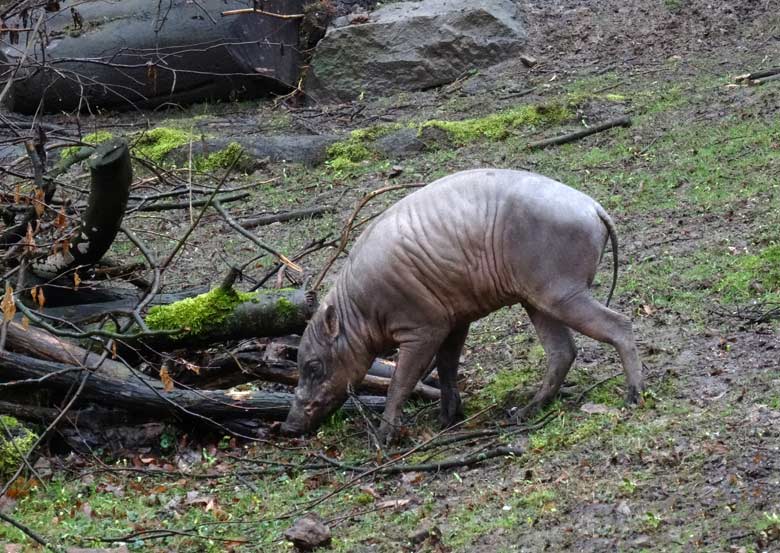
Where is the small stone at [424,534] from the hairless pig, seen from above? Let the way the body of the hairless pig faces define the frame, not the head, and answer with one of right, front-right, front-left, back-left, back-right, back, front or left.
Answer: left

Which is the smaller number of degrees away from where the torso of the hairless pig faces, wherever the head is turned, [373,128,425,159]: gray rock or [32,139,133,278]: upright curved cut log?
the upright curved cut log

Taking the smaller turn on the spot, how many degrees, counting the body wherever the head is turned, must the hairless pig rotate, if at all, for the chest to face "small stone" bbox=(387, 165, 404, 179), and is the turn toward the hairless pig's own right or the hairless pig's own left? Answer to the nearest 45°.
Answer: approximately 90° to the hairless pig's own right

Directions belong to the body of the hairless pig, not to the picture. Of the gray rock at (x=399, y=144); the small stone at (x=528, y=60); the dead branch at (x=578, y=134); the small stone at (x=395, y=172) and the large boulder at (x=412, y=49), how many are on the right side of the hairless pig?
5

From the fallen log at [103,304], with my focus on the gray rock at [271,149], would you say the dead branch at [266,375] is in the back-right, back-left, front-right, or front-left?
back-right

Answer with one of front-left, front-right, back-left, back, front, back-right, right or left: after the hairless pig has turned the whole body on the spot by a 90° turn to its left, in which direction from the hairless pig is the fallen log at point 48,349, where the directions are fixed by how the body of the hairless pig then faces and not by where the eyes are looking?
right

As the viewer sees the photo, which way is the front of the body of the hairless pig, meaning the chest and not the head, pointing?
to the viewer's left

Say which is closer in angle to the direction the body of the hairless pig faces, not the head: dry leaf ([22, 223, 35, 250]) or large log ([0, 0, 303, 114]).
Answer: the dry leaf

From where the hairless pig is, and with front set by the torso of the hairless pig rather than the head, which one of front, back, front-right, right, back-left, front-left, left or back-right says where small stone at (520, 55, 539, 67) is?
right

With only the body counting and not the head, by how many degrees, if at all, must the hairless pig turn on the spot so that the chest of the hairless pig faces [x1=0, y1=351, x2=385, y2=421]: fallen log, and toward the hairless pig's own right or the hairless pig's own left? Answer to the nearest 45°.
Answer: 0° — it already faces it

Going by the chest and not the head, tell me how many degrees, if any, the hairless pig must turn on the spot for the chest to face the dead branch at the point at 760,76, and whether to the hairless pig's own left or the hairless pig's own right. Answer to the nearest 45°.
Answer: approximately 135° to the hairless pig's own right

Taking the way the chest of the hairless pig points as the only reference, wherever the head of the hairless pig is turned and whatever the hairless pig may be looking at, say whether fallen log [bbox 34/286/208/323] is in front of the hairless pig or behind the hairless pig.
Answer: in front

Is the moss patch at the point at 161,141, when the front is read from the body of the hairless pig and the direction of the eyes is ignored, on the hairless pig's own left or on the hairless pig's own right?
on the hairless pig's own right
